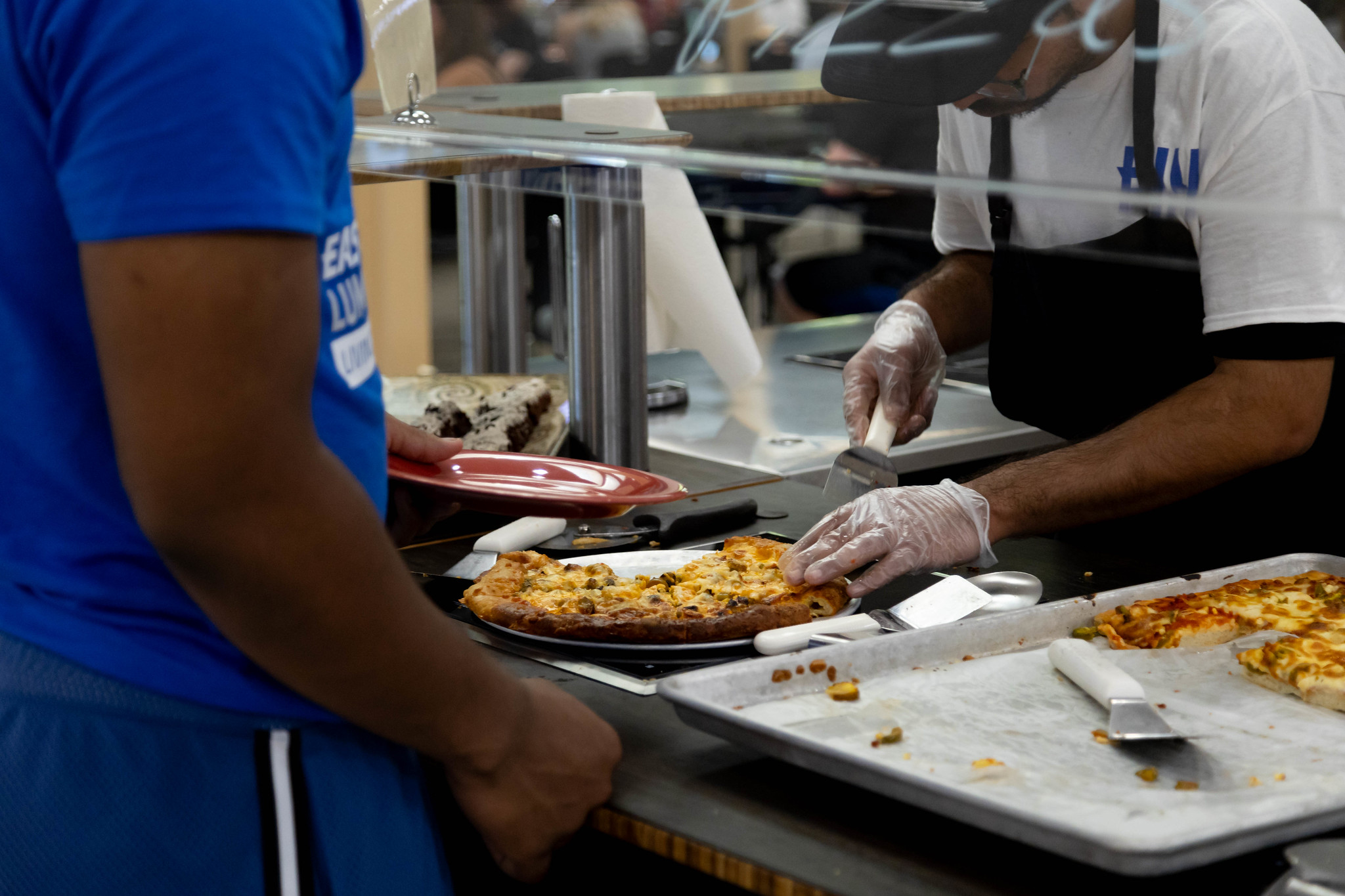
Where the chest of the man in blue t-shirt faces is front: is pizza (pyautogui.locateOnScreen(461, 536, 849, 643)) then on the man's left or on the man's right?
on the man's left

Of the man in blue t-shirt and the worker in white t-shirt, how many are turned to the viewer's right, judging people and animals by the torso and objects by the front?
1

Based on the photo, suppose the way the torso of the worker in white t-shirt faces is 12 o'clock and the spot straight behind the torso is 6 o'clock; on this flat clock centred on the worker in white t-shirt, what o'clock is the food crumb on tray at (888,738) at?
The food crumb on tray is roughly at 11 o'clock from the worker in white t-shirt.

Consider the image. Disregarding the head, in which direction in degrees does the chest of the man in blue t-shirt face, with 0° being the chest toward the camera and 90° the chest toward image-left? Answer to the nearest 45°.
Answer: approximately 270°

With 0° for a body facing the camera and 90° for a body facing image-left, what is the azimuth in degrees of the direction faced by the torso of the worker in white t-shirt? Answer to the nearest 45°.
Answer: approximately 45°

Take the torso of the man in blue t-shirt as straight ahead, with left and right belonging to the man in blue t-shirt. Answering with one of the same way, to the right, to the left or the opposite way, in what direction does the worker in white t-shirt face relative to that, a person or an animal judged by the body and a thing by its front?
the opposite way
